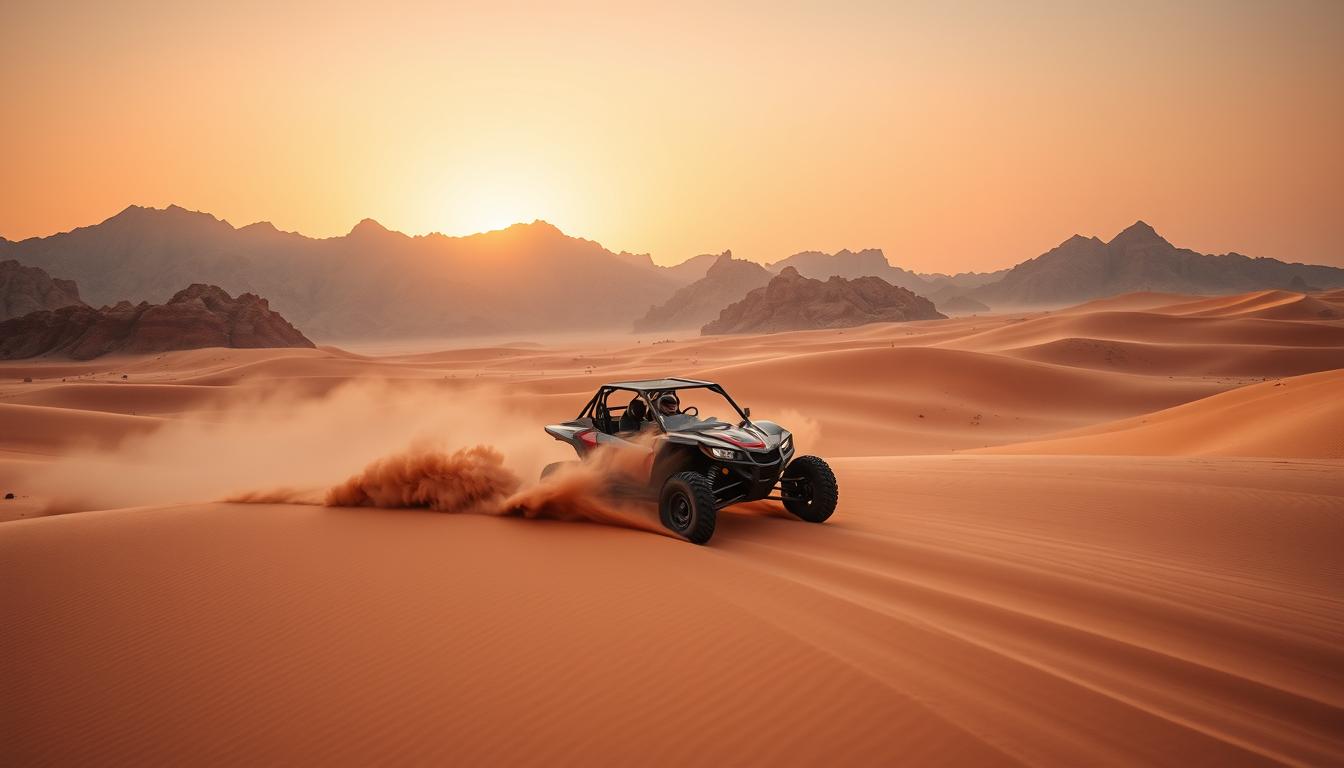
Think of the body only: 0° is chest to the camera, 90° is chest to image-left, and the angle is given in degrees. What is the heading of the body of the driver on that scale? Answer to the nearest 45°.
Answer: approximately 315°

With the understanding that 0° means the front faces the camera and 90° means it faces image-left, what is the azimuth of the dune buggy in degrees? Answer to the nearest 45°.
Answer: approximately 315°

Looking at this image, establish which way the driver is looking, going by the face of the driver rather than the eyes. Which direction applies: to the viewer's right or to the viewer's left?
to the viewer's right
